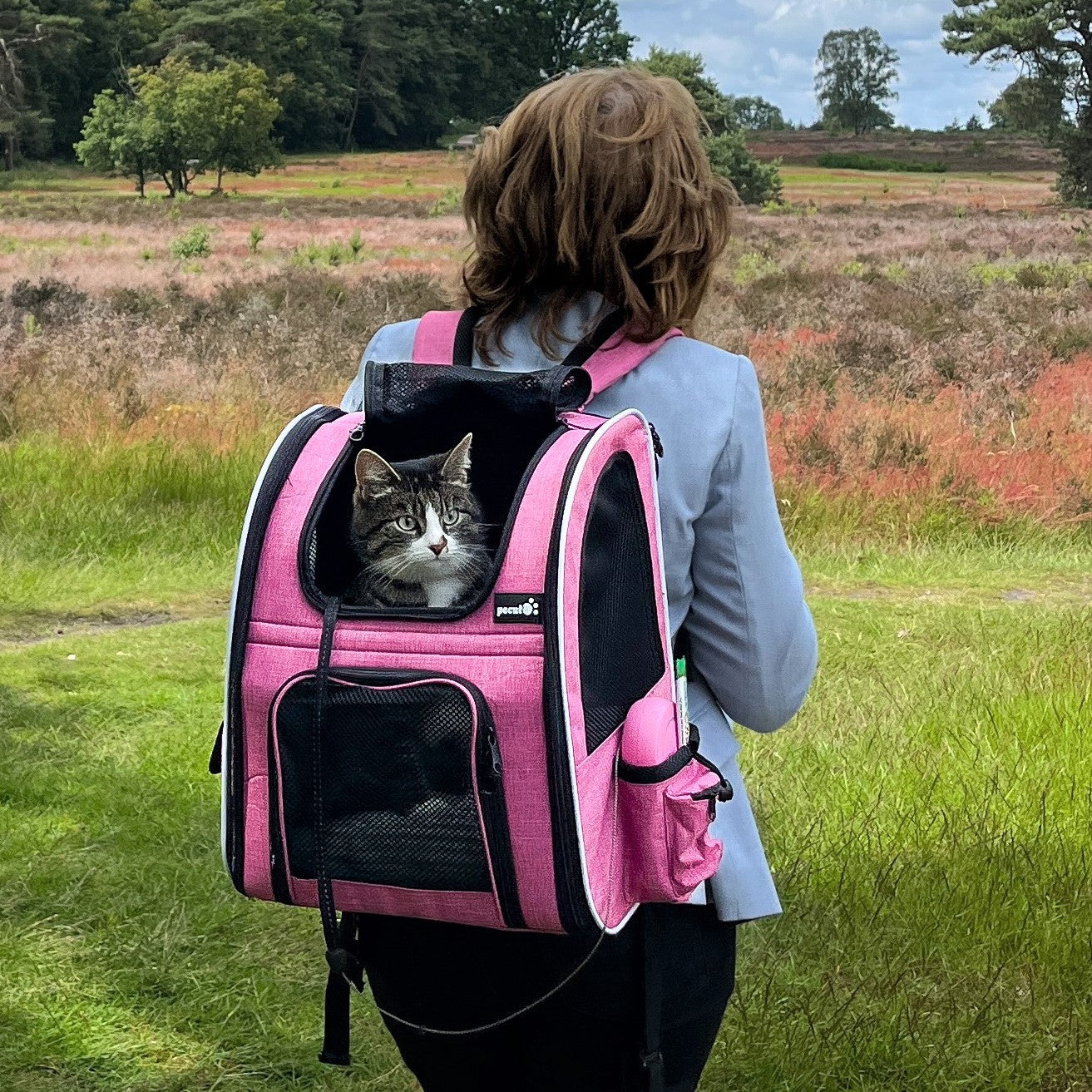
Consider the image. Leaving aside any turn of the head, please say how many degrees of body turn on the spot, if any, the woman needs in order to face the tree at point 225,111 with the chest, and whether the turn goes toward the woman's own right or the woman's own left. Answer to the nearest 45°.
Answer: approximately 45° to the woman's own left

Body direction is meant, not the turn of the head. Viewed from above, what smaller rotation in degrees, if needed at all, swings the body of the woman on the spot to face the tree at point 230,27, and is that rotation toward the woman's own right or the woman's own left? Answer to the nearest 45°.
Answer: approximately 45° to the woman's own left

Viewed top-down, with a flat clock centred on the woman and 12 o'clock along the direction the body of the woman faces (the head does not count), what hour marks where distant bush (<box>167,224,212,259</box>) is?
The distant bush is roughly at 10 o'clock from the woman.

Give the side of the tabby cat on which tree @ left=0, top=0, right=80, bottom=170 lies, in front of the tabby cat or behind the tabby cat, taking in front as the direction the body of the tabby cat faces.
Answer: behind

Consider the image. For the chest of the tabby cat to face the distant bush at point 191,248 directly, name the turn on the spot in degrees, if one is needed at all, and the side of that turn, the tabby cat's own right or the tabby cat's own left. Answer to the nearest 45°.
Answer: approximately 135° to the tabby cat's own left

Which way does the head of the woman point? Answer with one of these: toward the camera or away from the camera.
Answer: away from the camera

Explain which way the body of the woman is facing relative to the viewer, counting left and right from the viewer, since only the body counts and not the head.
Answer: facing away from the viewer and to the right of the viewer

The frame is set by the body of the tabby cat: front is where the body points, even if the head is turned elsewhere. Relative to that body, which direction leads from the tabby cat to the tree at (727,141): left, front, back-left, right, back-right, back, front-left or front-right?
back-left

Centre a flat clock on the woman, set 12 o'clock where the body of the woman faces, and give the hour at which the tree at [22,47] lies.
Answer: The tree is roughly at 10 o'clock from the woman.

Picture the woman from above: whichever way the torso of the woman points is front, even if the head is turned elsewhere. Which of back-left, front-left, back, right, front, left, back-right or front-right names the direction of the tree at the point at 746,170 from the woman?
front-left

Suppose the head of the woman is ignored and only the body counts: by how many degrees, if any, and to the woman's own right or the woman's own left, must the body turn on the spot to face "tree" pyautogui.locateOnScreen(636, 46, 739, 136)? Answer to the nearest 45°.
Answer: approximately 45° to the woman's own left

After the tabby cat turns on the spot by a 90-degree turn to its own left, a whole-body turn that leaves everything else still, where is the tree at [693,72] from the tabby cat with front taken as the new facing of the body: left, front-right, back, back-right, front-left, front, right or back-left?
front-left
